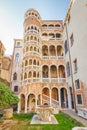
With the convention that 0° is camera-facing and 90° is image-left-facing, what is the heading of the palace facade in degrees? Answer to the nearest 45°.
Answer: approximately 0°
